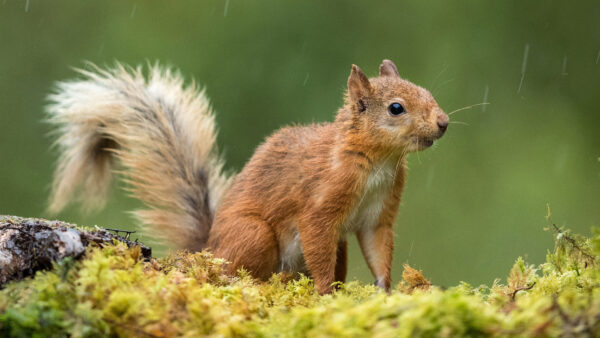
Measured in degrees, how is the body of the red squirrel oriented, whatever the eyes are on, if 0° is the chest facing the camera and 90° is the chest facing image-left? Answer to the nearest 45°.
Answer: approximately 315°
